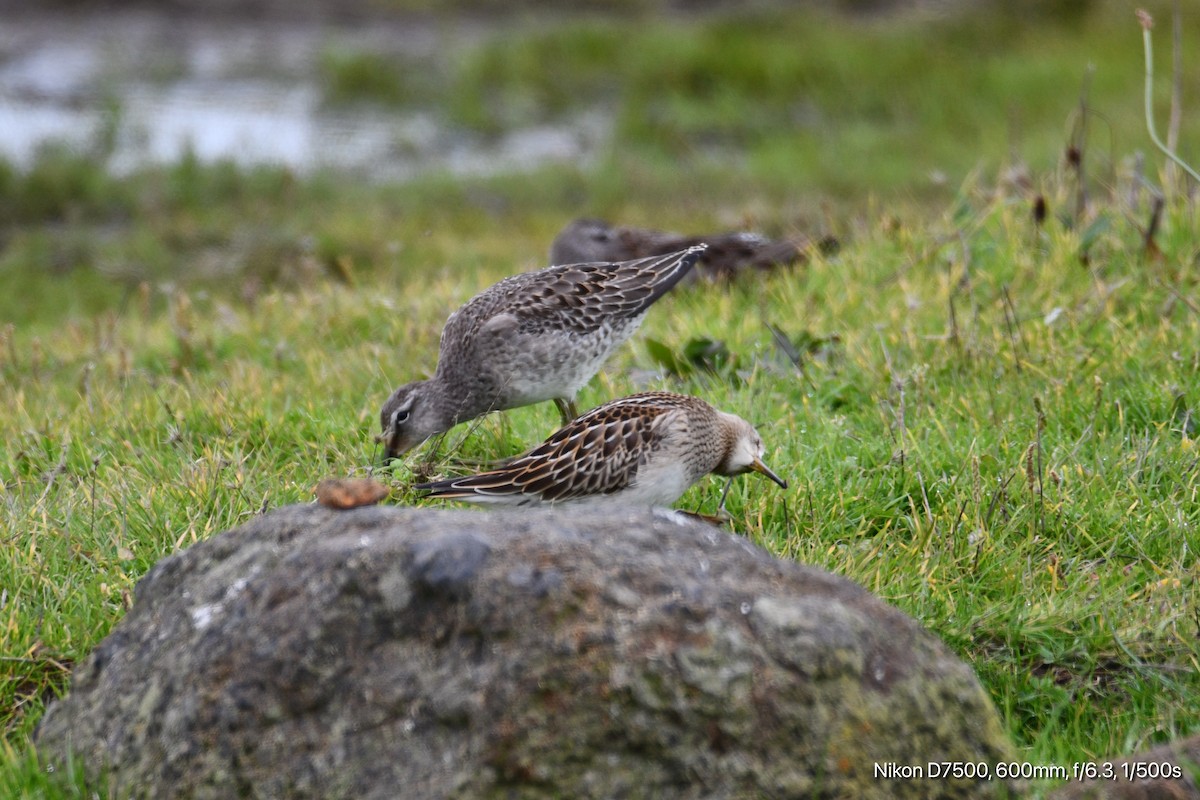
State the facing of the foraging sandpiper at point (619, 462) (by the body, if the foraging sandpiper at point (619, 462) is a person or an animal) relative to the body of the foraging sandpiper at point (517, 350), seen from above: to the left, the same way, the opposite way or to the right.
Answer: the opposite way

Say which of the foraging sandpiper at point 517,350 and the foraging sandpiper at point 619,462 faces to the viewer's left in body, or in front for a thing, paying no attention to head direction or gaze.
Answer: the foraging sandpiper at point 517,350

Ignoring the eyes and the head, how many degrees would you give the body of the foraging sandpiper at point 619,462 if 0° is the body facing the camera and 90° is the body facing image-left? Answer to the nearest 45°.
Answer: approximately 270°

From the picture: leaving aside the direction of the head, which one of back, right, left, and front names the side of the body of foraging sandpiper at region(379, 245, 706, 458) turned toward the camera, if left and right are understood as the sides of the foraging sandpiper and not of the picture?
left

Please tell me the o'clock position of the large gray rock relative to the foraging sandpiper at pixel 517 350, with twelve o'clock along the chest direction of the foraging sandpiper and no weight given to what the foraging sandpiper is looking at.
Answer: The large gray rock is roughly at 9 o'clock from the foraging sandpiper.

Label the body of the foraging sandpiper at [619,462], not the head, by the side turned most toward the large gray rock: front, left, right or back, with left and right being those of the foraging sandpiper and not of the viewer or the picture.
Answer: right

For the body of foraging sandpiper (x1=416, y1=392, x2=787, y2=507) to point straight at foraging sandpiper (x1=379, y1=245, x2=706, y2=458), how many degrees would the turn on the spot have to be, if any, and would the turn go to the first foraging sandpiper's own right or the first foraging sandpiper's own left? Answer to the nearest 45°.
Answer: approximately 90° to the first foraging sandpiper's own left

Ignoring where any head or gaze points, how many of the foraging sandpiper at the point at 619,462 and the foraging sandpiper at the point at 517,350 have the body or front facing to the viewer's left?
1
